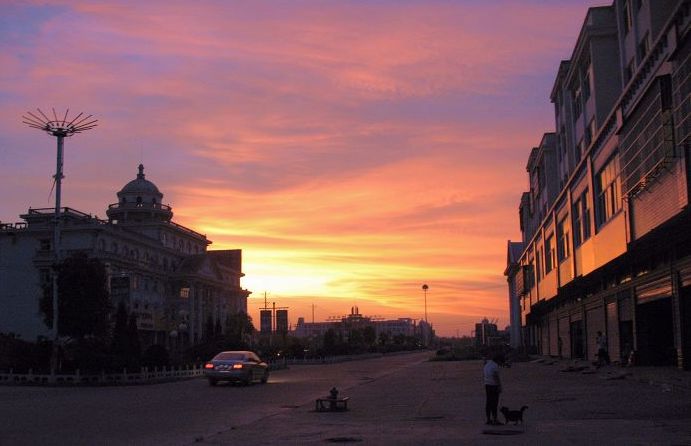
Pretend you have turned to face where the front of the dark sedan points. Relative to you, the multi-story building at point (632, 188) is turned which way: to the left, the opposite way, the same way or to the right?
to the left

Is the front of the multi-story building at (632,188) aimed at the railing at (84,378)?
yes

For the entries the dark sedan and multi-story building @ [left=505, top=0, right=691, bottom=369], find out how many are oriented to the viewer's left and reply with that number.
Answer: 1

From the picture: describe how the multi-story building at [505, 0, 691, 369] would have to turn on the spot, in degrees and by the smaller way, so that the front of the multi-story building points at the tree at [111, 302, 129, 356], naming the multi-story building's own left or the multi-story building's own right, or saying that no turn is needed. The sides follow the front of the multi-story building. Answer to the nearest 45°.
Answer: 0° — it already faces it

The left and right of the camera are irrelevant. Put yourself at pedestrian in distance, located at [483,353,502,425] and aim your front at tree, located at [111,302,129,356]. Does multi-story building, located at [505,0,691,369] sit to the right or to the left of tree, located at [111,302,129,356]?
right

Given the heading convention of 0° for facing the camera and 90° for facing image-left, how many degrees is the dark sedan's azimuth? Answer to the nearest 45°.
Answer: approximately 225°

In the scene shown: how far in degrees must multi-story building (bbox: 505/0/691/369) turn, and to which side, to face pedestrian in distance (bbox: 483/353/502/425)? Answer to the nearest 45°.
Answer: approximately 90° to its left

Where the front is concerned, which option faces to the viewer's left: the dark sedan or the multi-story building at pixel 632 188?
the multi-story building

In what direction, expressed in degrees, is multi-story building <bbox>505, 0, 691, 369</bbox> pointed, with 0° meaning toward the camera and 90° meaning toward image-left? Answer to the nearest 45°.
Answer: approximately 90°

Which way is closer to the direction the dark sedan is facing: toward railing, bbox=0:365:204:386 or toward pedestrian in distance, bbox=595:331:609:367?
the pedestrian in distance

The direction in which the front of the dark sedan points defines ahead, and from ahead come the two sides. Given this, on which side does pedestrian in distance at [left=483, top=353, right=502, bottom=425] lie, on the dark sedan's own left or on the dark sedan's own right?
on the dark sedan's own right
